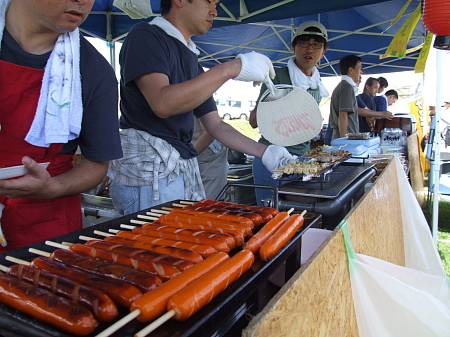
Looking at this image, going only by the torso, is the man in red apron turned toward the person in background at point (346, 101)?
no

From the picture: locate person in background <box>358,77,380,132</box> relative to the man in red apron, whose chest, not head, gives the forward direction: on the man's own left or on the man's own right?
on the man's own left

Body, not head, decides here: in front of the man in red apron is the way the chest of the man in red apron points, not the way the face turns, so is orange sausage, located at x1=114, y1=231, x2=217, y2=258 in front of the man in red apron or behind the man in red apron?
in front

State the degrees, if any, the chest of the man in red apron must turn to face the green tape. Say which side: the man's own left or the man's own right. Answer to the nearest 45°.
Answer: approximately 45° to the man's own left

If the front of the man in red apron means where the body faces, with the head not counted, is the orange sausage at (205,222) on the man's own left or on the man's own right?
on the man's own left

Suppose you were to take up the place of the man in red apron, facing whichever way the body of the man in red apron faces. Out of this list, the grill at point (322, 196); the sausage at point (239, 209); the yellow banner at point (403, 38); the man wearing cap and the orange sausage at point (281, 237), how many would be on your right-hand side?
0
